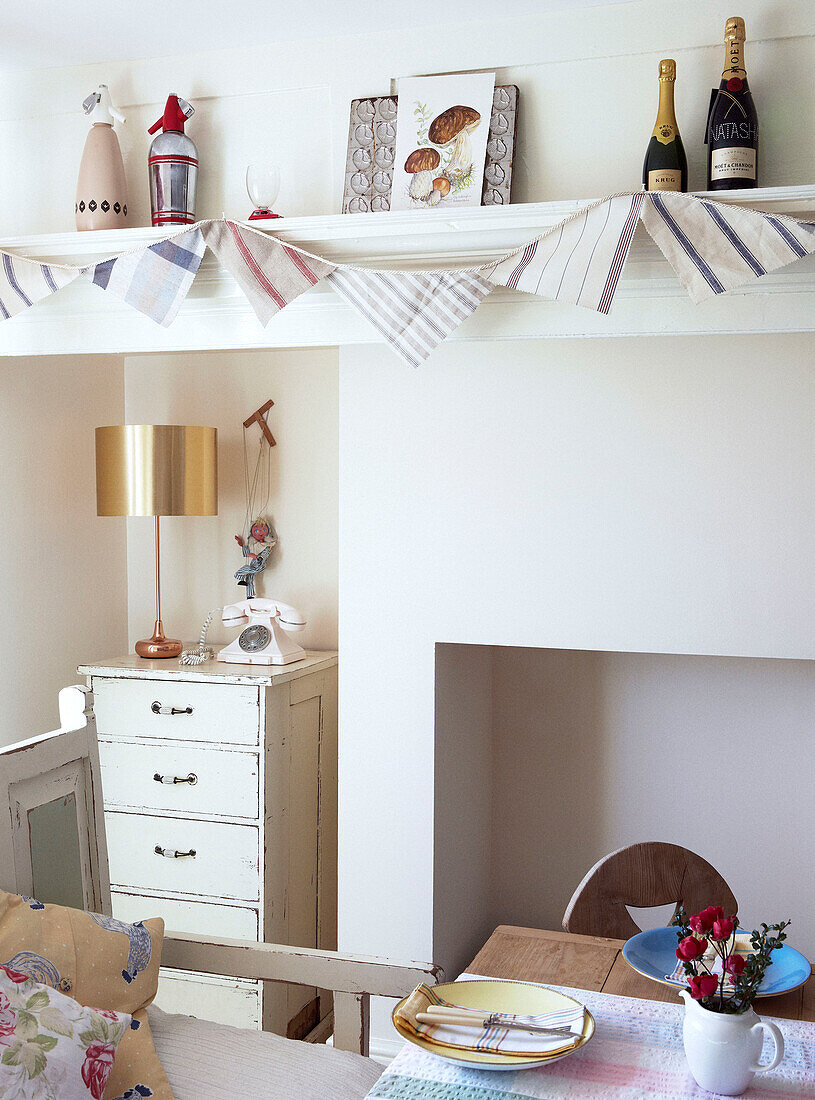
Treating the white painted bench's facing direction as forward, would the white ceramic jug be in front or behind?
in front

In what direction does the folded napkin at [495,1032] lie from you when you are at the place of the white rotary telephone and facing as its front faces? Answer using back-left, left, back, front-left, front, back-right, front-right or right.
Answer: front-left

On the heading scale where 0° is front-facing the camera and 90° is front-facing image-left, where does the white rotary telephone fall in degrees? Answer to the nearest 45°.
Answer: approximately 45°

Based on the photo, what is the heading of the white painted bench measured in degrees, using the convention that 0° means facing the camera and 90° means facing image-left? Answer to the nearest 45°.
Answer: approximately 315°

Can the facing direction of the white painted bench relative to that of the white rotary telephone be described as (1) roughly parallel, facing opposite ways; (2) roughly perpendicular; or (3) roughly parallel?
roughly perpendicular

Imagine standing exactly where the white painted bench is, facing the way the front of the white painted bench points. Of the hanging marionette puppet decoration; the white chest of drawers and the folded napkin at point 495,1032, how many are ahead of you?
1

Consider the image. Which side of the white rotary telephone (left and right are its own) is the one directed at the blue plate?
left
